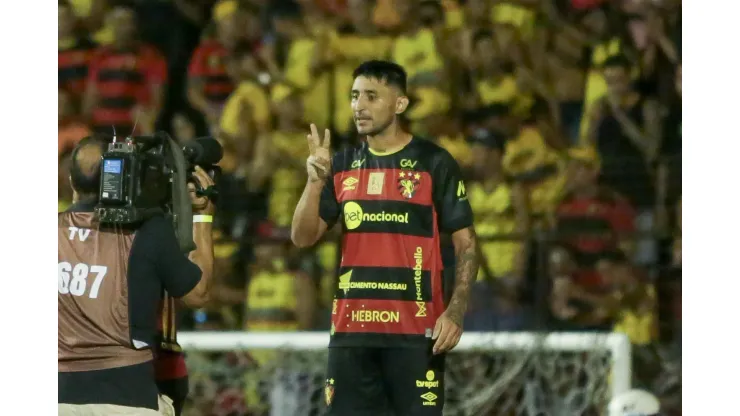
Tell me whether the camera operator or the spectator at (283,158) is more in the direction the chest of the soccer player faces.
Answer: the camera operator

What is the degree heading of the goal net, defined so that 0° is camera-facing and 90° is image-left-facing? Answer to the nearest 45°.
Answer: approximately 0°

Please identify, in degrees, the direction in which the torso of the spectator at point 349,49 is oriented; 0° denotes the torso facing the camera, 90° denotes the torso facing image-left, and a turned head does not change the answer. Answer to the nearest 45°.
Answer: approximately 0°

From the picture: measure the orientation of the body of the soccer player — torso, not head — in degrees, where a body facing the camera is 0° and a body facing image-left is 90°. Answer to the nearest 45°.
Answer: approximately 45°

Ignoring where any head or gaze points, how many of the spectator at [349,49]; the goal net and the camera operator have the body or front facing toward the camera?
2
